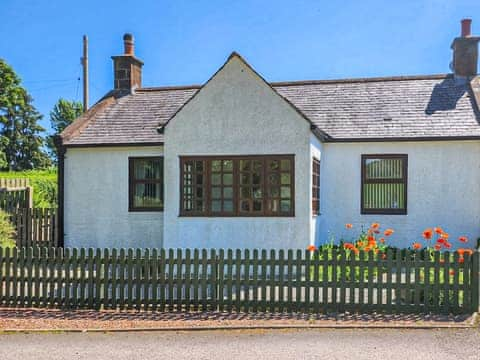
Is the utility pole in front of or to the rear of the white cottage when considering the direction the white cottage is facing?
to the rear

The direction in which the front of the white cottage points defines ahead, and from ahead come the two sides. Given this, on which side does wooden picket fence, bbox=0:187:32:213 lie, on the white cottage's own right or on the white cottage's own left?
on the white cottage's own right

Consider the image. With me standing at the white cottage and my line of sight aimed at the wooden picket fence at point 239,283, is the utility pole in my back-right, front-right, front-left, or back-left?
back-right

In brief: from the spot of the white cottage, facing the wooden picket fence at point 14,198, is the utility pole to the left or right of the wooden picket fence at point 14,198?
right

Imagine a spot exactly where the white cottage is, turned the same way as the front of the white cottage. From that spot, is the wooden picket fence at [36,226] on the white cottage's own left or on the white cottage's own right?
on the white cottage's own right

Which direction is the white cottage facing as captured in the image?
toward the camera

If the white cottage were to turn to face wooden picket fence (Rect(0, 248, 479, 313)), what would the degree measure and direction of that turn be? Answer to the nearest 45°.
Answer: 0° — it already faces it
